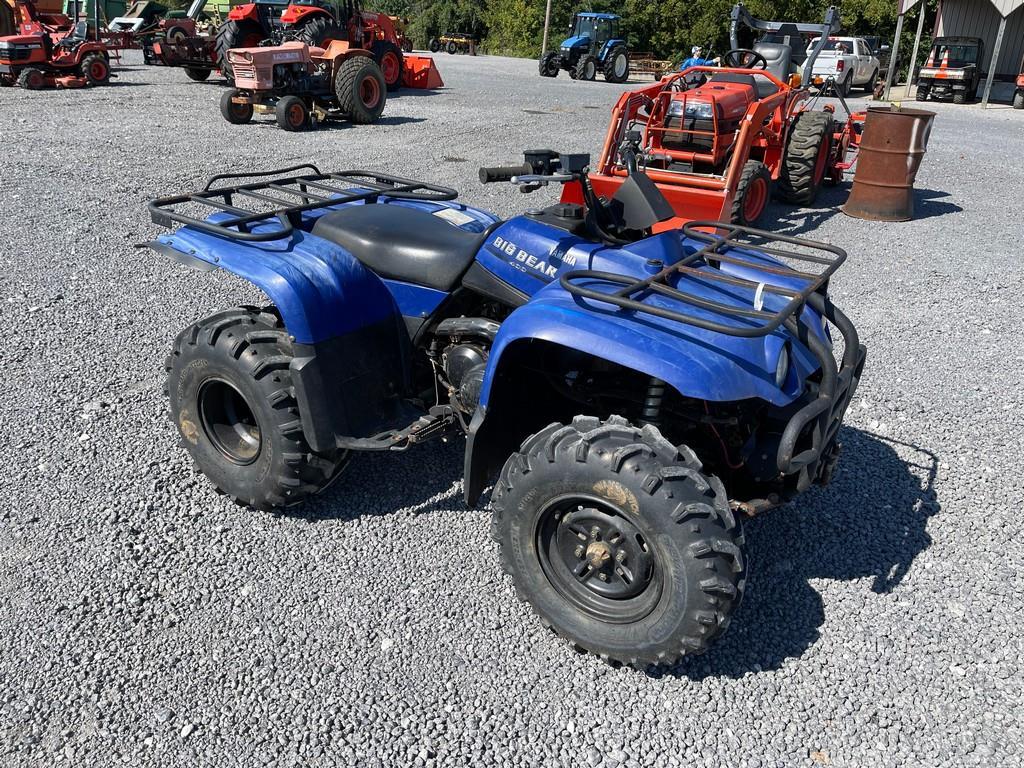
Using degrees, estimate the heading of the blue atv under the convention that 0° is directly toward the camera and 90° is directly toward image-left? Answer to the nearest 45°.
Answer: approximately 315°

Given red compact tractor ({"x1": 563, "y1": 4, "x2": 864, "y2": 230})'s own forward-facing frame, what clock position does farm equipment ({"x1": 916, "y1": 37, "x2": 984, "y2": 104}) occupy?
The farm equipment is roughly at 5 o'clock from the red compact tractor.

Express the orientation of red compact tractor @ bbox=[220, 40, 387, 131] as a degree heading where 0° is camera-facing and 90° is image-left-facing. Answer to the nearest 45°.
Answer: approximately 45°

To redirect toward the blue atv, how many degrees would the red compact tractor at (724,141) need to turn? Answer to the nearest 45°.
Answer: approximately 45° to its left

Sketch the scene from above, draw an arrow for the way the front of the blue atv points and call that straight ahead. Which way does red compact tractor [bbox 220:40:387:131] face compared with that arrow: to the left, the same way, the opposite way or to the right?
to the right

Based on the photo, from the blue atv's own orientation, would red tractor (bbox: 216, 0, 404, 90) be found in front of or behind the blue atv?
behind

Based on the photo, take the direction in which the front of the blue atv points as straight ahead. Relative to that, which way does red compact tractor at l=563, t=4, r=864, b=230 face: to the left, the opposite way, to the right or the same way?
to the right

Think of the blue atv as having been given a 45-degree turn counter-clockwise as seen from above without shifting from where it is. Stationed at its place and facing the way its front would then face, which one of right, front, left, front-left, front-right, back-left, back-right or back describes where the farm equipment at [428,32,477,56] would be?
left

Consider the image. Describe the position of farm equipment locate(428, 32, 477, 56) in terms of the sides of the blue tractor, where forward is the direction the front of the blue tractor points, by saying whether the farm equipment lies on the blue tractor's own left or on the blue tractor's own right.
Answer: on the blue tractor's own right

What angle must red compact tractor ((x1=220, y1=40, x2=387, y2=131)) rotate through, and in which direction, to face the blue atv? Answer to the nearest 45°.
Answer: approximately 45° to its left
